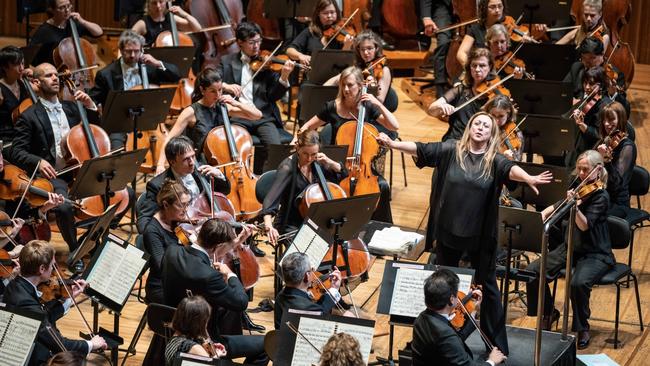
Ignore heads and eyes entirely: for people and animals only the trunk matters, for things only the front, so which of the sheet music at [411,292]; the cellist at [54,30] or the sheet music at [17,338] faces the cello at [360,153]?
the cellist

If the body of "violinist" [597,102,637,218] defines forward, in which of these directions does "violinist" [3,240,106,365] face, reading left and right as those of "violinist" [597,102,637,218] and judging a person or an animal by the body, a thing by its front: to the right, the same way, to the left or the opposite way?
the opposite way

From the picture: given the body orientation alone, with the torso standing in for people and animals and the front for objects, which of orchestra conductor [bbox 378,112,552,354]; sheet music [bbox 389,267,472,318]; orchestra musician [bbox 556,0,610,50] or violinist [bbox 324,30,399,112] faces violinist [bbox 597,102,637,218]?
orchestra musician [bbox 556,0,610,50]

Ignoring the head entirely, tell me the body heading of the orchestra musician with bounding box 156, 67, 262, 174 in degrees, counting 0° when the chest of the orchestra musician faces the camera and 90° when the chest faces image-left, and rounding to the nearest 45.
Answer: approximately 315°

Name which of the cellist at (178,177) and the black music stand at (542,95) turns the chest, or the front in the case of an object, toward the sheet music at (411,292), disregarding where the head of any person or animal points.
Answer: the cellist

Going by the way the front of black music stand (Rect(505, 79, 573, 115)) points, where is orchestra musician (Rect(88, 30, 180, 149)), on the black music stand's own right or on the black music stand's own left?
on the black music stand's own left

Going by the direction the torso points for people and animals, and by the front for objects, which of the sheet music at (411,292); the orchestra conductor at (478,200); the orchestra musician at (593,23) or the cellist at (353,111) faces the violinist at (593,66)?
the orchestra musician at (593,23)

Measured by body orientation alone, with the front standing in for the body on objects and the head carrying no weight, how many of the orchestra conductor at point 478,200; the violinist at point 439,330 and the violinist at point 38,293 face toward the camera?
1

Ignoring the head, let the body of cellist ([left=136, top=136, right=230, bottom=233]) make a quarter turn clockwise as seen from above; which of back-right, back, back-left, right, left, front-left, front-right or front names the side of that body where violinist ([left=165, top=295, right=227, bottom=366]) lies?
front-left

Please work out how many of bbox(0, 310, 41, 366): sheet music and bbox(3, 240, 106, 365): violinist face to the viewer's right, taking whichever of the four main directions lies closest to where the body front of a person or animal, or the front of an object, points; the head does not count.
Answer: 1

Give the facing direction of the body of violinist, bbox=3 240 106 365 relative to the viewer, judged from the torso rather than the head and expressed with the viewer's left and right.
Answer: facing to the right of the viewer

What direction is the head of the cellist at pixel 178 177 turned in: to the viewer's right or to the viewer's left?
to the viewer's right
